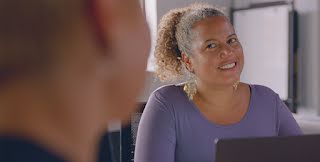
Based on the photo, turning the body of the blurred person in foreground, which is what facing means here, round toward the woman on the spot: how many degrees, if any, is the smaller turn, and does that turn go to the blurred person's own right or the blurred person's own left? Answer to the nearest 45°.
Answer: approximately 45° to the blurred person's own left

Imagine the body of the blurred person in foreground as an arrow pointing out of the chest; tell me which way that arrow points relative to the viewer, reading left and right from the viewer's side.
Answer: facing away from the viewer and to the right of the viewer

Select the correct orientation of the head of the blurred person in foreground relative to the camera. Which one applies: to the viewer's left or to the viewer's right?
to the viewer's right
